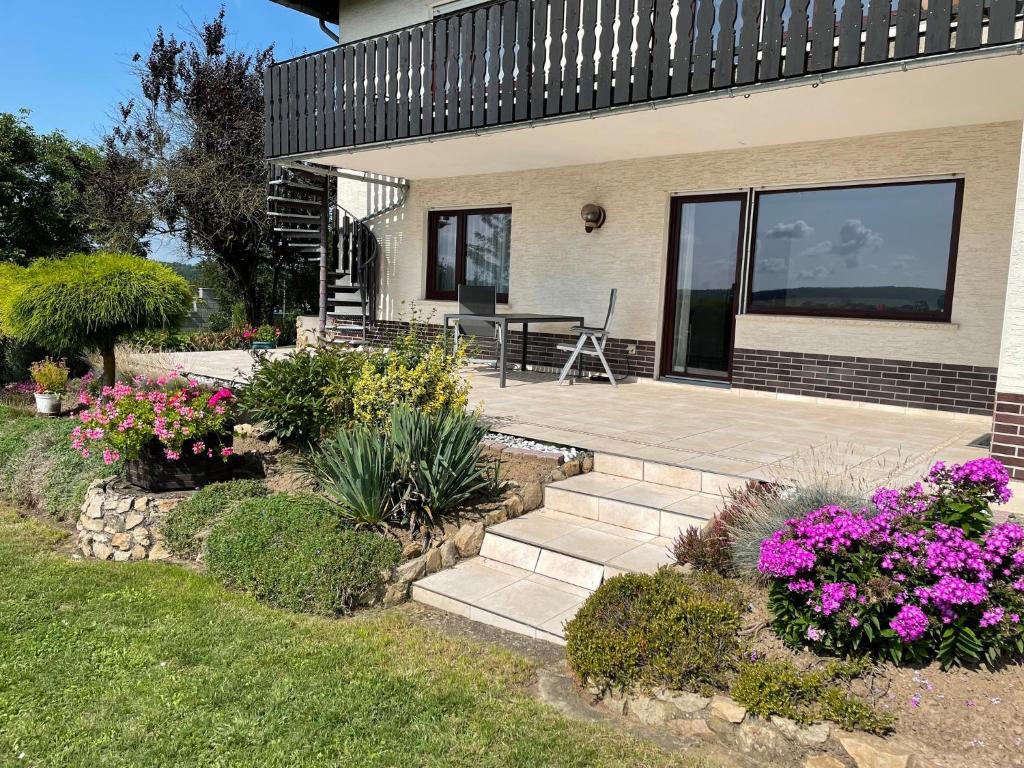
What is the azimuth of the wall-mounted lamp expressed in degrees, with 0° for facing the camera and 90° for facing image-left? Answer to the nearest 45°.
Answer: approximately 45°

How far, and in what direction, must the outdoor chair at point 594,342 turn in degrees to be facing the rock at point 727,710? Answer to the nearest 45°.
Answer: approximately 90° to its left

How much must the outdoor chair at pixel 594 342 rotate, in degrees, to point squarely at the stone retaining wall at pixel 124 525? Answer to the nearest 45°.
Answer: approximately 45° to its left

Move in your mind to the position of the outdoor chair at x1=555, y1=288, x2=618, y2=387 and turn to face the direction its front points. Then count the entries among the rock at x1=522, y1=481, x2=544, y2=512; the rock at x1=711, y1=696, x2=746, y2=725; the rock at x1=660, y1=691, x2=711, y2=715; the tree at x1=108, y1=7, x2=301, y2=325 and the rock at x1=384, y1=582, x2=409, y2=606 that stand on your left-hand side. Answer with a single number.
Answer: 4

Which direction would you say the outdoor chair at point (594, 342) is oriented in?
to the viewer's left

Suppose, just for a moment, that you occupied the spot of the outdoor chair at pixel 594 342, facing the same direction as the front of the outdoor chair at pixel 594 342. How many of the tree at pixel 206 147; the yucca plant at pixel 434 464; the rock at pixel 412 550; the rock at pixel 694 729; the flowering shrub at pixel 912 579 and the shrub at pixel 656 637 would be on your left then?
5

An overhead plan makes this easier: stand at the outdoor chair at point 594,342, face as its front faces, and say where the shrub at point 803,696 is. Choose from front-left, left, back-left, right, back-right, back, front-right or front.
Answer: left
